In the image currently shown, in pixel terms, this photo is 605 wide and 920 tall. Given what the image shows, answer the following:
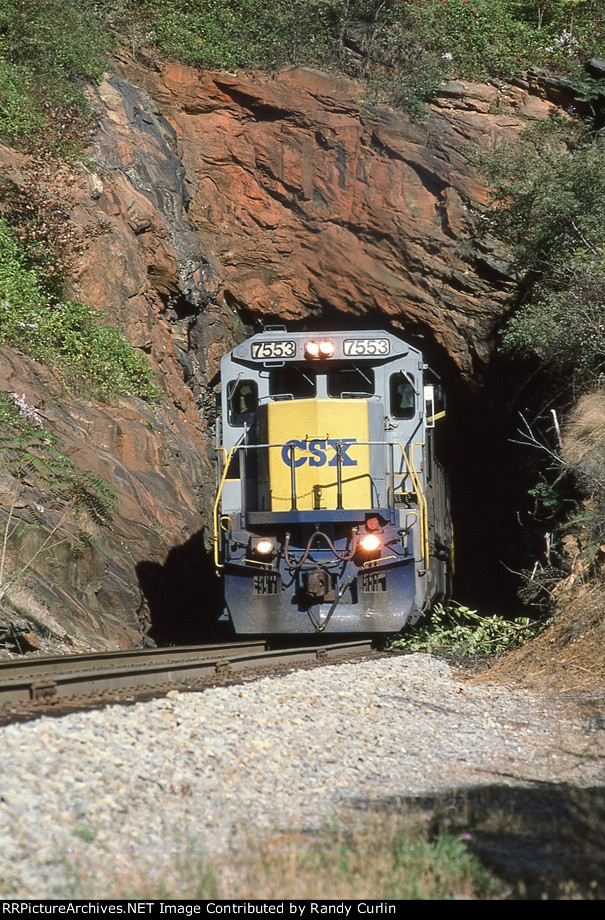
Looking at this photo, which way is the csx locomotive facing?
toward the camera

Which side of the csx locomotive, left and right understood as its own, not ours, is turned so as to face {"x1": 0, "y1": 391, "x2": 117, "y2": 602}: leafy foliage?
right
